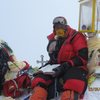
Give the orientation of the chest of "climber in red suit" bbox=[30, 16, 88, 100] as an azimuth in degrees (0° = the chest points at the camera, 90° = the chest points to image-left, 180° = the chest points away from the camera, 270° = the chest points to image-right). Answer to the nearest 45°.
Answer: approximately 45°
